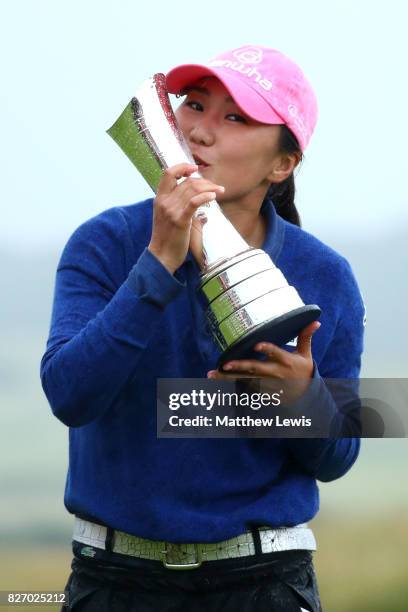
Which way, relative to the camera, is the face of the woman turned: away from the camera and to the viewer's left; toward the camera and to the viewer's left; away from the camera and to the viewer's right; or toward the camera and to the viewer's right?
toward the camera and to the viewer's left

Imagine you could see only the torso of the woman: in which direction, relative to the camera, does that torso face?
toward the camera
